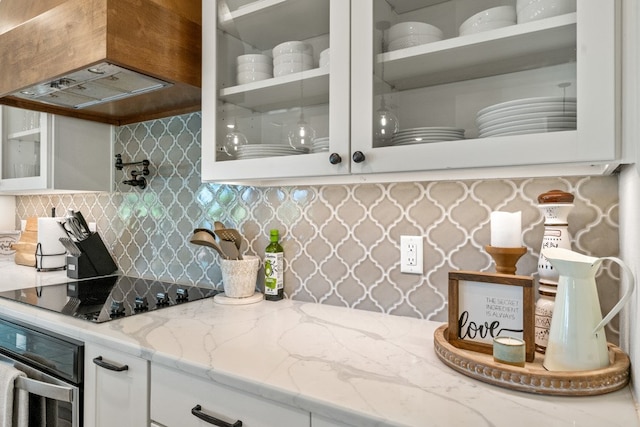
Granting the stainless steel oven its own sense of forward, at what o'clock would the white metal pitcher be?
The white metal pitcher is roughly at 9 o'clock from the stainless steel oven.

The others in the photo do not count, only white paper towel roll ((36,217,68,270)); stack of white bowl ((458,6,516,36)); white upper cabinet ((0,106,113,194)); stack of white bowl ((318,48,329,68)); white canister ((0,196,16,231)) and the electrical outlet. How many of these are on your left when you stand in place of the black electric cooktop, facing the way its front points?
3

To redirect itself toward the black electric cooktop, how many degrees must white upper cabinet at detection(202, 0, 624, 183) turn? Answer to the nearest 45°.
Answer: approximately 45° to its right

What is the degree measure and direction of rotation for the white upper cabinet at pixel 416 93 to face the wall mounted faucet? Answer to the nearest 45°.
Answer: approximately 90° to its right

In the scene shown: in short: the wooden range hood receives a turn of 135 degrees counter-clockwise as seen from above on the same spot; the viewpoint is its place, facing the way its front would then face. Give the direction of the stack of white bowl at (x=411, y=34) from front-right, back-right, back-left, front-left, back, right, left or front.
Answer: front-right

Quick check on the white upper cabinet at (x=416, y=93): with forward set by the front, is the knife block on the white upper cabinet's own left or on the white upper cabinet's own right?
on the white upper cabinet's own right

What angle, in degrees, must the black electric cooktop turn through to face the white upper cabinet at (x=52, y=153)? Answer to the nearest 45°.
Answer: approximately 135° to its right

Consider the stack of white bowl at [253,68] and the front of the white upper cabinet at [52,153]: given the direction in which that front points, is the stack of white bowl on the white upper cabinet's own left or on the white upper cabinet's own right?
on the white upper cabinet's own left

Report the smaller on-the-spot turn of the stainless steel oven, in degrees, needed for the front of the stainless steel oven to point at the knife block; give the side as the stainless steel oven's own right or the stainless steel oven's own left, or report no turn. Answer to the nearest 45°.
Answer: approximately 135° to the stainless steel oven's own right

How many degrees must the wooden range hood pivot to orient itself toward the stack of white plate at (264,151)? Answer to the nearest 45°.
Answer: approximately 90° to its left

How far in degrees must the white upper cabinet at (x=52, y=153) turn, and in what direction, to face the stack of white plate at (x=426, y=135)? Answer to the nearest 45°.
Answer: approximately 90° to its left

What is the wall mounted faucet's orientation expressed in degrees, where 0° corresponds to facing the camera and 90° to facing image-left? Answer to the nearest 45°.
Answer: approximately 45°

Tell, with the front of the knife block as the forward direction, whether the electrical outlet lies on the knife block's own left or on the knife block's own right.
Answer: on the knife block's own left
